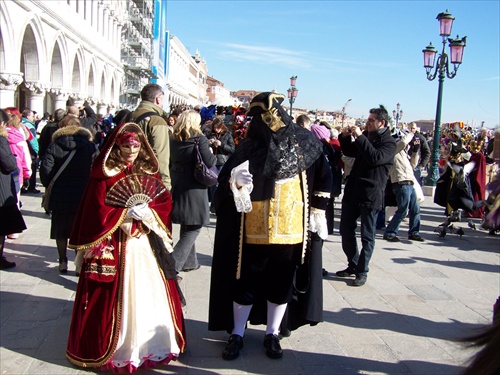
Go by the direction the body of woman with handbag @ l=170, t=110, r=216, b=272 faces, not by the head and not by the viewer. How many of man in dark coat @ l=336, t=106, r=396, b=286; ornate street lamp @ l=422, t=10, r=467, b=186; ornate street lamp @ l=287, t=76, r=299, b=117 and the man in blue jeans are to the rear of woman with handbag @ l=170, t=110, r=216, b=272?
0

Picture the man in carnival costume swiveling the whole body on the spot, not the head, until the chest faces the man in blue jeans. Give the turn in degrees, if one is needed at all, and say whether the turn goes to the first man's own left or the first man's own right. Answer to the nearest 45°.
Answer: approximately 135° to the first man's own left

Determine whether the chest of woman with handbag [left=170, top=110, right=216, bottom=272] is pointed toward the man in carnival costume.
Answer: no

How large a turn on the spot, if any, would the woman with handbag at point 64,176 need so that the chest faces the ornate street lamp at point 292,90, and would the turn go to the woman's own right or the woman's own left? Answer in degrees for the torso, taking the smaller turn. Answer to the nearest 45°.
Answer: approximately 45° to the woman's own right

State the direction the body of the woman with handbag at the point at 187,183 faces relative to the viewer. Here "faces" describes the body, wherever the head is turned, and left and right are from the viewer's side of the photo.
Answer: facing away from the viewer and to the right of the viewer

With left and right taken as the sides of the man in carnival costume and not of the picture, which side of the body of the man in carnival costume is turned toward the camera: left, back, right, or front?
front

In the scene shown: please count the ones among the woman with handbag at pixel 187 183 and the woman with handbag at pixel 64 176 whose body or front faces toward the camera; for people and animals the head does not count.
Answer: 0

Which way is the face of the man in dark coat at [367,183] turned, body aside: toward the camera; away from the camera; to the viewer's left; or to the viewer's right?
to the viewer's left

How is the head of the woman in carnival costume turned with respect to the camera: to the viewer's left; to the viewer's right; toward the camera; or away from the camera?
toward the camera

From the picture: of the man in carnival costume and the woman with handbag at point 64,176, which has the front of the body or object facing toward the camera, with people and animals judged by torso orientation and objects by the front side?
the man in carnival costume

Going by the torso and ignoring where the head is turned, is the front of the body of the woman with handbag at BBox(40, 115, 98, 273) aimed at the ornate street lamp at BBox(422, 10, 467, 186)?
no

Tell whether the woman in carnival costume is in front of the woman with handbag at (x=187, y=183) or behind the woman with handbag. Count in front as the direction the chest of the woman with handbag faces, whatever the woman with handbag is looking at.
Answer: behind

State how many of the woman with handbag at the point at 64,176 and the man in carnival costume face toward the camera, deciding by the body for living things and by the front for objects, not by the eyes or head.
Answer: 1

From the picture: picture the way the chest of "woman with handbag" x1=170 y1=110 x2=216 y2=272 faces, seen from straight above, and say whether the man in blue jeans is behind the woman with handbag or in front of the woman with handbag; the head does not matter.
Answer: in front

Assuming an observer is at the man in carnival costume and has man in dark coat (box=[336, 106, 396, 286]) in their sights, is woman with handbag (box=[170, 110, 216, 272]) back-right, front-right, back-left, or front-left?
front-left

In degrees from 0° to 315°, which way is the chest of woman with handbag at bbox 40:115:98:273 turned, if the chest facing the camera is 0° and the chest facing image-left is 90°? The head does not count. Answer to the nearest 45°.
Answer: approximately 180°

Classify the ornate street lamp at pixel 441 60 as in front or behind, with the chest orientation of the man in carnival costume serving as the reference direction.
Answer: behind
